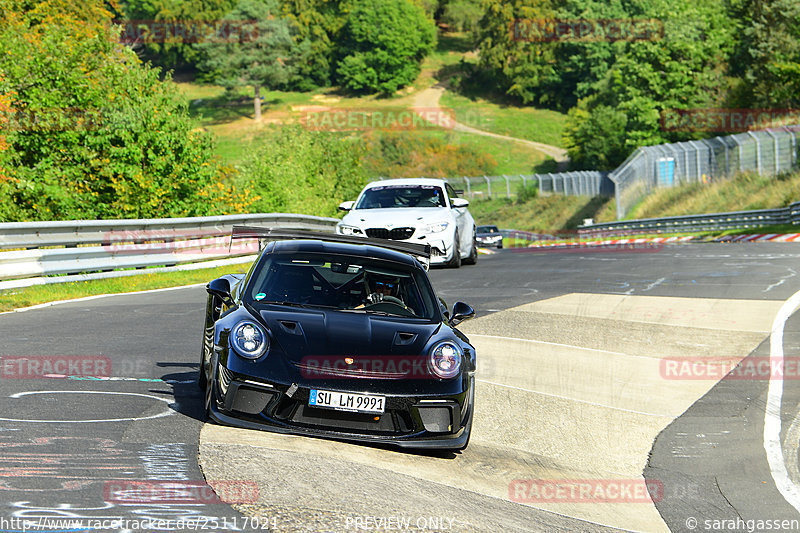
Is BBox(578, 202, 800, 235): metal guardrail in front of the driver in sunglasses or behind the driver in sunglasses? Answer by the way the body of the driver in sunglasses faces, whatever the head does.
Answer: behind

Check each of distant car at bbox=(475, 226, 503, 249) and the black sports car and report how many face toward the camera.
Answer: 2

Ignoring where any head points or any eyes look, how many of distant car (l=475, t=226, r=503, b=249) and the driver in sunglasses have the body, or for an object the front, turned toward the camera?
2

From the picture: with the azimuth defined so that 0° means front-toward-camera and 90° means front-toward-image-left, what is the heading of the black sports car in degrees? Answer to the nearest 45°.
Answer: approximately 0°

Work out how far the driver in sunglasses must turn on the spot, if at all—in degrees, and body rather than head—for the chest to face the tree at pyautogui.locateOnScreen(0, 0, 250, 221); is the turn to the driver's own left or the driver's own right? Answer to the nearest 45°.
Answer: approximately 180°

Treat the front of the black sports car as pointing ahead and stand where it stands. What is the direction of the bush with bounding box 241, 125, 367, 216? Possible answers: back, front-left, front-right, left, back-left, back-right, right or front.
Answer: back

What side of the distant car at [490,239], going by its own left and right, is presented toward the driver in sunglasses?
front

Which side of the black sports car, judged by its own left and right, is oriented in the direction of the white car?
back

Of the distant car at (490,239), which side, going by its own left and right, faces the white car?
front

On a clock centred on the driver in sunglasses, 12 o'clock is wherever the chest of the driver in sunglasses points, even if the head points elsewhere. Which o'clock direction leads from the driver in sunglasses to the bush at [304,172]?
The bush is roughly at 6 o'clock from the driver in sunglasses.

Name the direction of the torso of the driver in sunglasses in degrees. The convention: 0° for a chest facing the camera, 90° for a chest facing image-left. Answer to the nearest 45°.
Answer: approximately 0°
